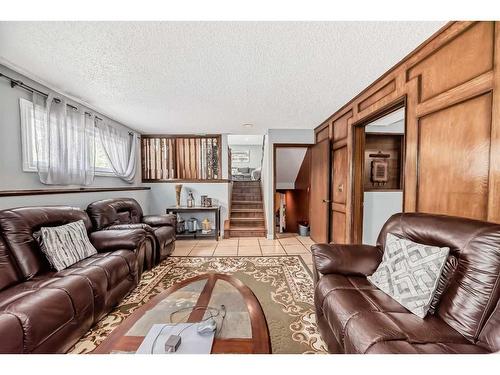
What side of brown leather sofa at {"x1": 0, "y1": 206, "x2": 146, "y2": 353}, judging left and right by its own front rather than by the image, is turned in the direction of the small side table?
left

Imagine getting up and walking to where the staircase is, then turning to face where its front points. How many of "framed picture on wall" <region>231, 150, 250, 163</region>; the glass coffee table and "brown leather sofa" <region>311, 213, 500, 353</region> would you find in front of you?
2

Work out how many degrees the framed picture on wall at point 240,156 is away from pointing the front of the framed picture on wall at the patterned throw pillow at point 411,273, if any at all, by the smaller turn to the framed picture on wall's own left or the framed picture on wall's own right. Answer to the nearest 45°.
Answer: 0° — it already faces it

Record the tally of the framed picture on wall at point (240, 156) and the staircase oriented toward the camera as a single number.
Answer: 2

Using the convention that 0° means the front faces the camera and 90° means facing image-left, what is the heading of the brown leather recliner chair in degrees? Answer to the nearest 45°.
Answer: approximately 315°

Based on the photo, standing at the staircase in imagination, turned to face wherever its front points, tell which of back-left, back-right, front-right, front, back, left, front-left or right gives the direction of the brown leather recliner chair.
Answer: front-right

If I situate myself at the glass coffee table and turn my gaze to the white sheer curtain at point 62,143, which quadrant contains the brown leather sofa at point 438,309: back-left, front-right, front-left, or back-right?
back-right

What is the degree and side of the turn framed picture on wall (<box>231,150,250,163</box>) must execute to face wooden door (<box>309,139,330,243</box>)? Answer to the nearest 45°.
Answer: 0° — it already faces it

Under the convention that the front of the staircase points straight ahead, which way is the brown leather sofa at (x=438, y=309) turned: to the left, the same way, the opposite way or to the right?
to the right

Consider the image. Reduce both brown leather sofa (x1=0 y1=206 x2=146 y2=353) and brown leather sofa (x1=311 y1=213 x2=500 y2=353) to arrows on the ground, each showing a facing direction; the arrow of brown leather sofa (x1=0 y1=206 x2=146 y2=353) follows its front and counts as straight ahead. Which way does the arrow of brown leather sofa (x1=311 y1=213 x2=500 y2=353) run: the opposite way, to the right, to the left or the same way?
the opposite way

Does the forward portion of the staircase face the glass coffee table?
yes

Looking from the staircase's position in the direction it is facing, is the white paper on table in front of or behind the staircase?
in front

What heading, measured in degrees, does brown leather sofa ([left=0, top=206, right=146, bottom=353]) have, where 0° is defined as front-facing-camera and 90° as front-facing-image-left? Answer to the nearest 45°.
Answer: approximately 315°

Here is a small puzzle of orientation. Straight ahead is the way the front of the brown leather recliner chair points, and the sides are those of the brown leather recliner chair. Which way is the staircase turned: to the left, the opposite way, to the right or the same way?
to the right

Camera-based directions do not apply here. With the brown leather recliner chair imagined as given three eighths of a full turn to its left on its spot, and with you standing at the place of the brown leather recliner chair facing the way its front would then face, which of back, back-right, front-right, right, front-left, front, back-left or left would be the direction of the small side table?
front-right

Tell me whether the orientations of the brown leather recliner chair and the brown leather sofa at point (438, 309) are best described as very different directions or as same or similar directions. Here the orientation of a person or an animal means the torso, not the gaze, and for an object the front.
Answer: very different directions
